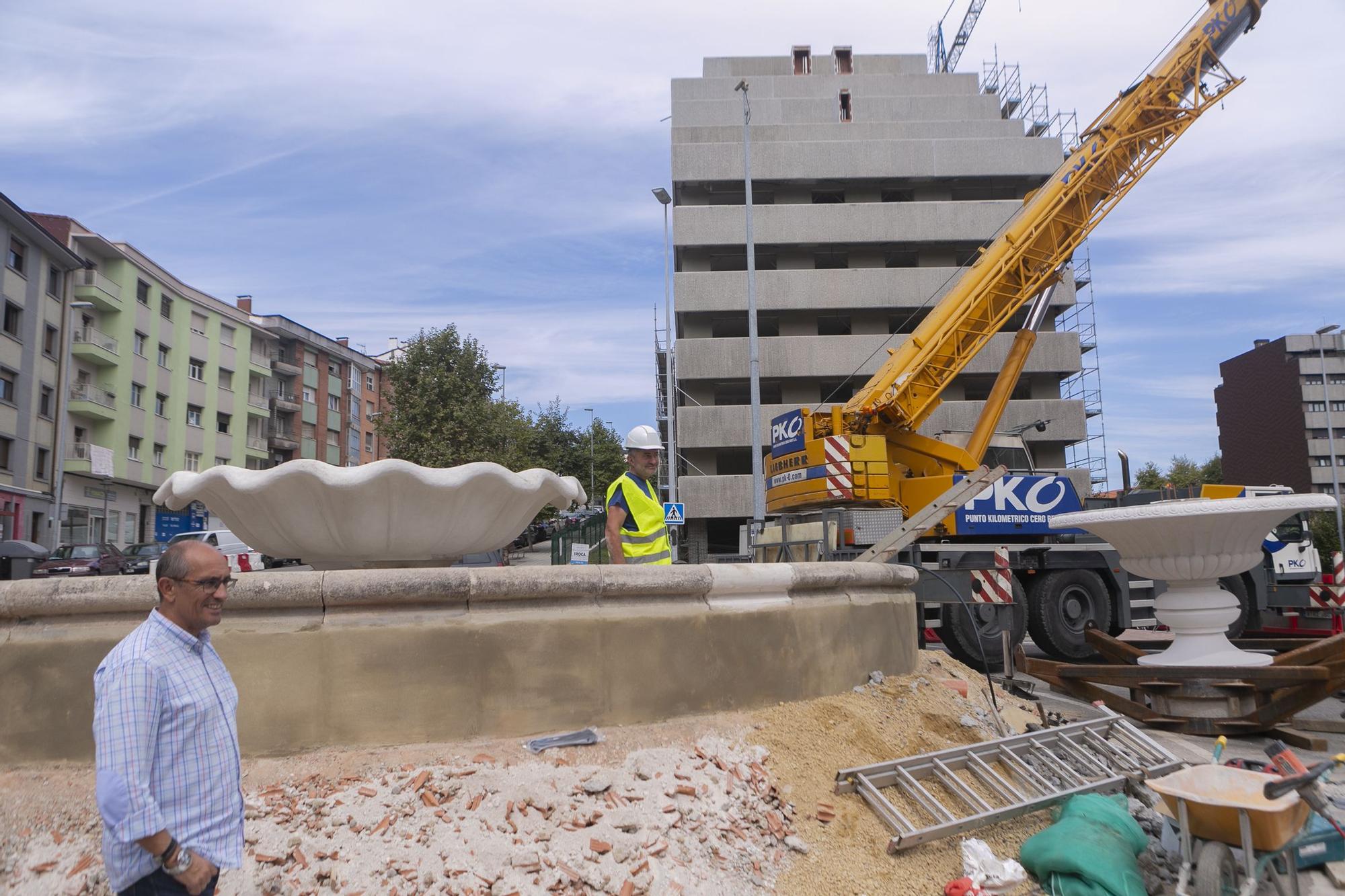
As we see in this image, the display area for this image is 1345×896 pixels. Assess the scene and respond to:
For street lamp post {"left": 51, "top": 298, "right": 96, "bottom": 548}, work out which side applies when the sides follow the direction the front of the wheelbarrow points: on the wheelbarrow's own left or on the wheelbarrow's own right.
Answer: on the wheelbarrow's own right

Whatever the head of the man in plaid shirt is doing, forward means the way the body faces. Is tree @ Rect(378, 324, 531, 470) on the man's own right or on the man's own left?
on the man's own left

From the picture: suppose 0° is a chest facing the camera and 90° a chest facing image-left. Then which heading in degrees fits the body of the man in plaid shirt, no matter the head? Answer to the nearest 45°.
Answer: approximately 315°

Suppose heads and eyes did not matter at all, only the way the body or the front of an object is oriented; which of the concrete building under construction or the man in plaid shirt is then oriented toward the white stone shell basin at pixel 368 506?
the concrete building under construction

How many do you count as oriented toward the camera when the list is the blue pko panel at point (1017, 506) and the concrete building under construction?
2

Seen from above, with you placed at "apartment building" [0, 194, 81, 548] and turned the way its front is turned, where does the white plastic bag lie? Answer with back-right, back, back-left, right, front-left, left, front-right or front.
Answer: front-right

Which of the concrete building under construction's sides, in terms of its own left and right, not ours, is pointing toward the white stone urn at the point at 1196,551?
front

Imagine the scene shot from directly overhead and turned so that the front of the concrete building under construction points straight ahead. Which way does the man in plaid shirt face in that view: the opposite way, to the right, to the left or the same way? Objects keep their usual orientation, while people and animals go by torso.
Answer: to the left

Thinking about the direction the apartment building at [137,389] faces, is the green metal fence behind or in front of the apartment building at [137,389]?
in front

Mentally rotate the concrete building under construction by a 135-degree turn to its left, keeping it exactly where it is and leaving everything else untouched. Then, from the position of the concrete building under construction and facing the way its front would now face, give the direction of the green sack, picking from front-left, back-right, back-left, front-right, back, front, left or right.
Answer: back-right
